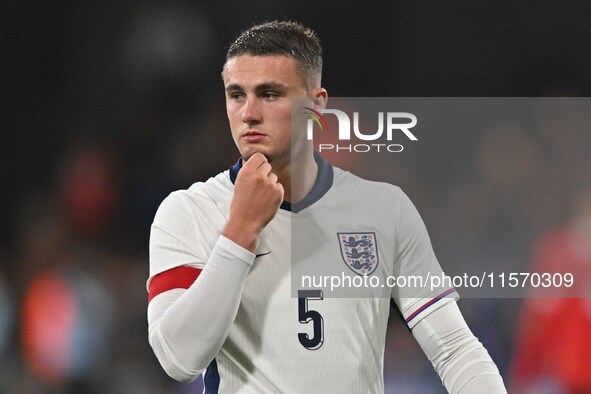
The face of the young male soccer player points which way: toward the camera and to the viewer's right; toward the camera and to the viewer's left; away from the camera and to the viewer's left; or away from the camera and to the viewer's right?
toward the camera and to the viewer's left

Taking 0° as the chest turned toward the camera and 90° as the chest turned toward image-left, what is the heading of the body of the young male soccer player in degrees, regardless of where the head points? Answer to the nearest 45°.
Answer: approximately 0°
